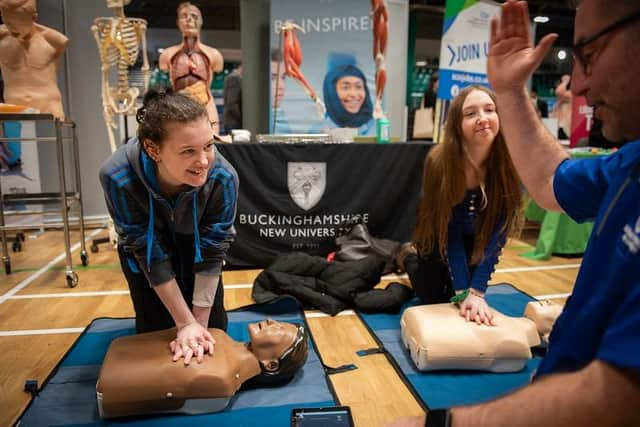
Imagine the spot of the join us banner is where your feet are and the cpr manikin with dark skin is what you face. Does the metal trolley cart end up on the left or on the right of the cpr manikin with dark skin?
right

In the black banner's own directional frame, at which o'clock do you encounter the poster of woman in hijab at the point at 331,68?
The poster of woman in hijab is roughly at 6 o'clock from the black banner.

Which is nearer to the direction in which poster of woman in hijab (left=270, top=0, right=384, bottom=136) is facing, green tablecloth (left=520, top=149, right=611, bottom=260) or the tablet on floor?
the tablet on floor

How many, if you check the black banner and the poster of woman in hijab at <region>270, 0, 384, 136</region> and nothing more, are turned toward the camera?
2

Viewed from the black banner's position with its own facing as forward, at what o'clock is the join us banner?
The join us banner is roughly at 8 o'clock from the black banner.

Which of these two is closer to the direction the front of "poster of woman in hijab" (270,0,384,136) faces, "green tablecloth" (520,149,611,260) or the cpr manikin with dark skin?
the cpr manikin with dark skin

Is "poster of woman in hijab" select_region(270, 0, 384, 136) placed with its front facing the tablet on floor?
yes

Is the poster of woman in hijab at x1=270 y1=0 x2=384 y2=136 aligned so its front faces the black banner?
yes
